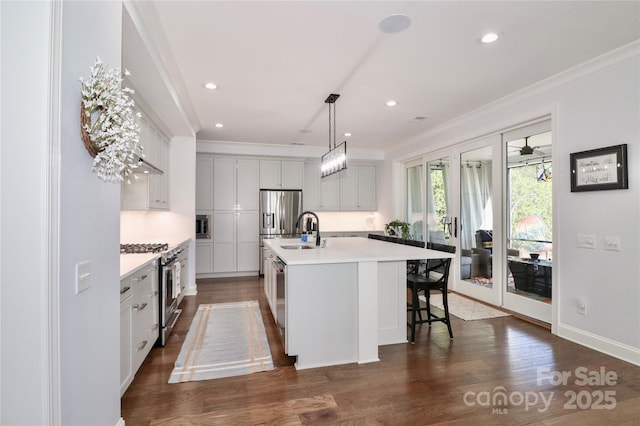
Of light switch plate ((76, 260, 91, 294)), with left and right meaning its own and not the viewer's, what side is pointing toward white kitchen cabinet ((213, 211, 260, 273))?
left

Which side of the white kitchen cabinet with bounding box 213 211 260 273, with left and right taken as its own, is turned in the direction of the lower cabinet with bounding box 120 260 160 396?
front

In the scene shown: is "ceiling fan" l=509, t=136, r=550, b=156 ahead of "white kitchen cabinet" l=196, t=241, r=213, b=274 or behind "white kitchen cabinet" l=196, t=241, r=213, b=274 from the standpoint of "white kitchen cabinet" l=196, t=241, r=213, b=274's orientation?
ahead

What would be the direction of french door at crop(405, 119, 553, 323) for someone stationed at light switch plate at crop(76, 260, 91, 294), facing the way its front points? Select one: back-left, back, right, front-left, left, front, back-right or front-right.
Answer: front-left

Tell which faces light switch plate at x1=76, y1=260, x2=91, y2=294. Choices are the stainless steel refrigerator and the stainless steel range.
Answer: the stainless steel refrigerator

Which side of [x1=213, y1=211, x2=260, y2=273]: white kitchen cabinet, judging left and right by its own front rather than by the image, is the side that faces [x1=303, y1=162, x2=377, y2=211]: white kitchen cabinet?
left

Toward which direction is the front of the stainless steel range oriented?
to the viewer's right

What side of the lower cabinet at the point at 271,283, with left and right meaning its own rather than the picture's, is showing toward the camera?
left

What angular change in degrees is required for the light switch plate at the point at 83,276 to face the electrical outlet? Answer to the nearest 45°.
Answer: approximately 45° to its left

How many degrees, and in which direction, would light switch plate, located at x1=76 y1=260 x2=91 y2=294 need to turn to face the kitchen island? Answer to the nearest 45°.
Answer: approximately 45° to its left

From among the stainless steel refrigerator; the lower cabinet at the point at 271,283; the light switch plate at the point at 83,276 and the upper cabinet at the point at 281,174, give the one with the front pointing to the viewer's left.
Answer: the lower cabinet

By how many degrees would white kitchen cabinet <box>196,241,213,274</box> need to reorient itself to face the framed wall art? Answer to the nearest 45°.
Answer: approximately 45° to its left

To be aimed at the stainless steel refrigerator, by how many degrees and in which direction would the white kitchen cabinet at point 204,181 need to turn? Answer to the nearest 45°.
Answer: approximately 90° to its left
